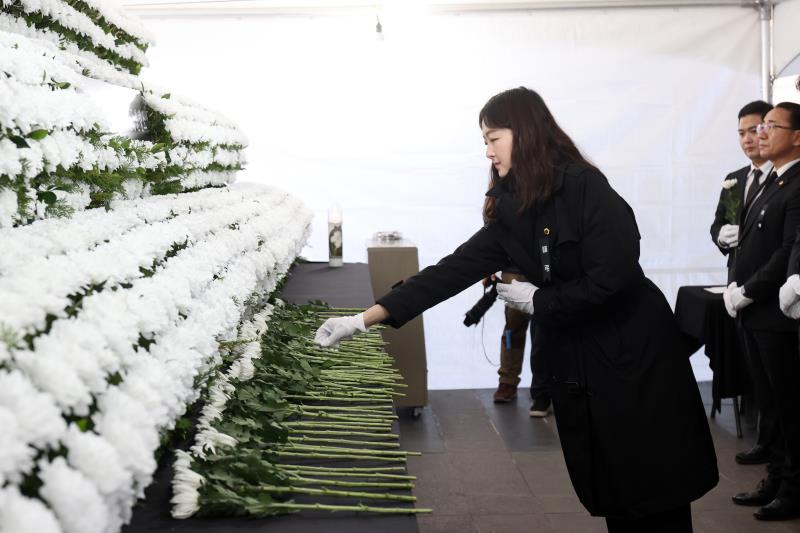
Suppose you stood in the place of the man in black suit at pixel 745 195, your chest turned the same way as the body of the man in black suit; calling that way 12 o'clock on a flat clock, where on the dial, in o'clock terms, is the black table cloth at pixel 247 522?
The black table cloth is roughly at 11 o'clock from the man in black suit.

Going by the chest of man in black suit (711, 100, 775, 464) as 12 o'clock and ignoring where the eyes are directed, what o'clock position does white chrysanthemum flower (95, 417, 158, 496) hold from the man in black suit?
The white chrysanthemum flower is roughly at 11 o'clock from the man in black suit.

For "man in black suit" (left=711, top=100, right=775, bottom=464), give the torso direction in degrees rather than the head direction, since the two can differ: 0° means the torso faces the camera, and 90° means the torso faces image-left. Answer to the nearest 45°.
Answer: approximately 45°

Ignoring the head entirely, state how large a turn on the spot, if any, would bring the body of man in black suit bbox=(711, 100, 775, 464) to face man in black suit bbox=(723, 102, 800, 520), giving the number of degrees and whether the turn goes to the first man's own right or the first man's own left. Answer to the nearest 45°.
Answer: approximately 45° to the first man's own left

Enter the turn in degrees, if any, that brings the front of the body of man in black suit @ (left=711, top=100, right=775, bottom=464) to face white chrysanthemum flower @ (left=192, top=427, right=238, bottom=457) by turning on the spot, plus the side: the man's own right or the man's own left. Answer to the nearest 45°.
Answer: approximately 45° to the man's own left

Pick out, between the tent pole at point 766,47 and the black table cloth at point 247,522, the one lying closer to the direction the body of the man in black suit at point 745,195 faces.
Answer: the black table cloth

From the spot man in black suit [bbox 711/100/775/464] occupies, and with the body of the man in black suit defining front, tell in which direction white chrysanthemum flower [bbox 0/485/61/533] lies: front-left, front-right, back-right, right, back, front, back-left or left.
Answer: front-left

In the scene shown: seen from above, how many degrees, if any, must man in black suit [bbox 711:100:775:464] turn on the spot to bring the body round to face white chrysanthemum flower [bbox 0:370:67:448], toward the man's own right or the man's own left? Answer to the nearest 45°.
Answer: approximately 45° to the man's own left

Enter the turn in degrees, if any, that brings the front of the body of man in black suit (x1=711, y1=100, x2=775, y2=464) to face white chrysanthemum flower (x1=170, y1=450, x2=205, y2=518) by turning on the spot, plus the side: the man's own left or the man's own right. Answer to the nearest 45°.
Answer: approximately 45° to the man's own left

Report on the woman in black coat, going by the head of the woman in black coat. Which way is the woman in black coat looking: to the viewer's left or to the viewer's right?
to the viewer's left
